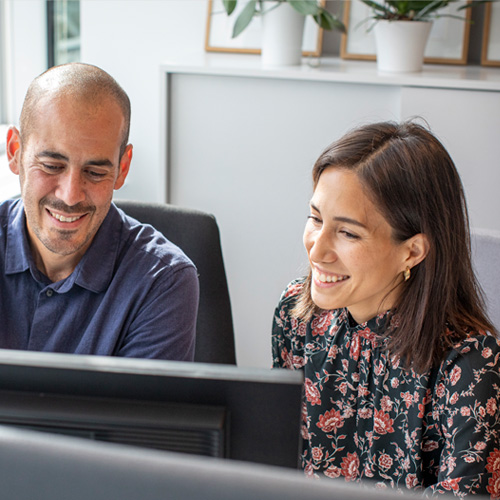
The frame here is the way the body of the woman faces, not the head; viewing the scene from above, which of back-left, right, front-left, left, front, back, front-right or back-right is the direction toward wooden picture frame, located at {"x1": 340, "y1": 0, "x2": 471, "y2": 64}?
back-right

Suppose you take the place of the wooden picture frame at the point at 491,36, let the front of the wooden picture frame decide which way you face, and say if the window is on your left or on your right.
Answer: on your right

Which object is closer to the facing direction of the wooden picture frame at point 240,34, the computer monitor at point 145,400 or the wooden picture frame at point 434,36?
the computer monitor

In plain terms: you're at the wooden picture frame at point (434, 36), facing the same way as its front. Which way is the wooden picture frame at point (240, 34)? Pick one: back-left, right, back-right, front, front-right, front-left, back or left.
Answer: right

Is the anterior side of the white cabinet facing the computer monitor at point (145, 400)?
yes

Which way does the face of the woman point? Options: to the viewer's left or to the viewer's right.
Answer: to the viewer's left

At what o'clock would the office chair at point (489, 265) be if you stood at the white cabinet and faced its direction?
The office chair is roughly at 11 o'clock from the white cabinet.
